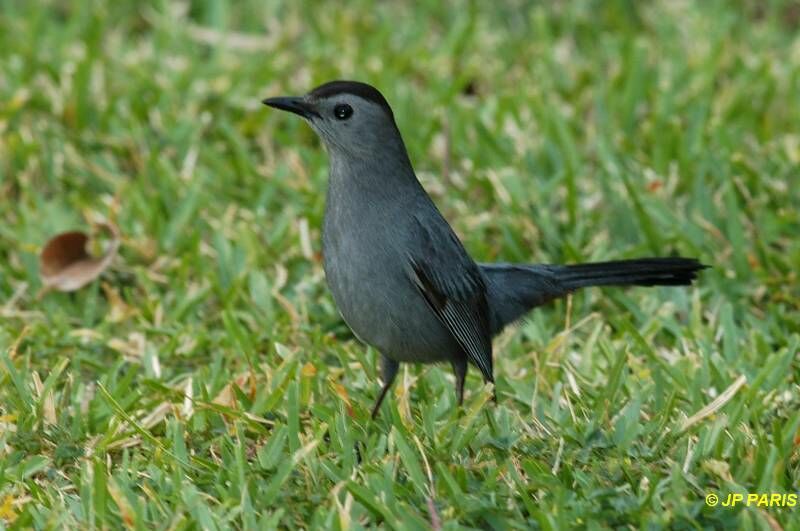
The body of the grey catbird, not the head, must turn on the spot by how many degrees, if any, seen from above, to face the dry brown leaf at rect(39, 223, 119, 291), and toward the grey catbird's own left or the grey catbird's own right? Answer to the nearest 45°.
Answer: approximately 45° to the grey catbird's own right

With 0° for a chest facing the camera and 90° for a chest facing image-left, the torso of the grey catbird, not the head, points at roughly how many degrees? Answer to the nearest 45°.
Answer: approximately 90°
